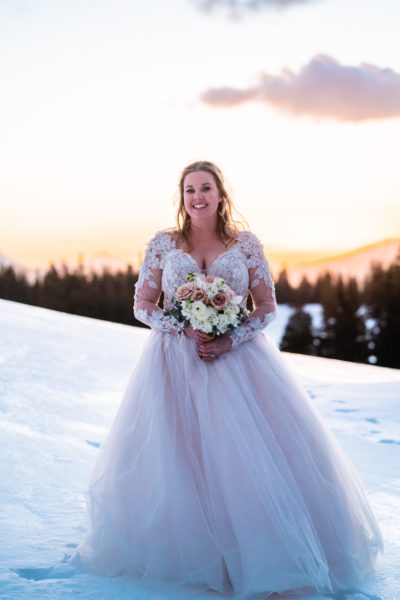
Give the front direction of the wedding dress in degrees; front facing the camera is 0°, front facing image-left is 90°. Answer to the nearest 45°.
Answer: approximately 0°

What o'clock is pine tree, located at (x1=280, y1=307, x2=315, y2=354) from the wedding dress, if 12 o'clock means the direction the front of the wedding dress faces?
The pine tree is roughly at 6 o'clock from the wedding dress.
